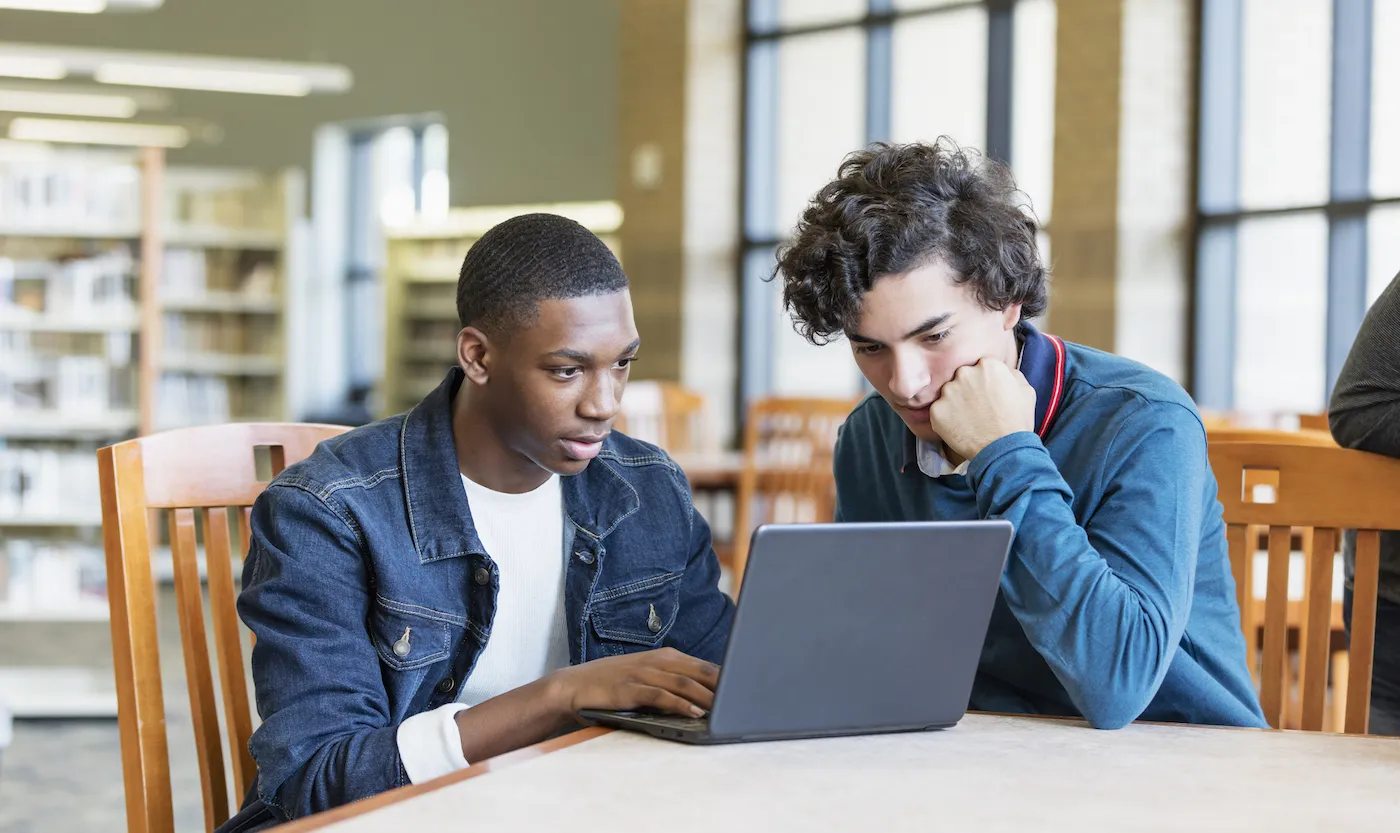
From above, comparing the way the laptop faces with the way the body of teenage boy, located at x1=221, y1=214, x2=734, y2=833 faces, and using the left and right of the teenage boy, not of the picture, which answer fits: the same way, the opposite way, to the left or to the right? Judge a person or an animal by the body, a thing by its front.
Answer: the opposite way

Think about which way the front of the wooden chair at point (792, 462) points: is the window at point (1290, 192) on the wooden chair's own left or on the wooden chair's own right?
on the wooden chair's own right

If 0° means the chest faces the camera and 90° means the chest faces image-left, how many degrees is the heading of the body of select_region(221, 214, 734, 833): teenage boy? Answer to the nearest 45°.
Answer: approximately 315°

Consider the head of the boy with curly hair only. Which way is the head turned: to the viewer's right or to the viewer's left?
to the viewer's left

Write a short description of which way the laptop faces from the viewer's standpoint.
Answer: facing away from the viewer and to the left of the viewer

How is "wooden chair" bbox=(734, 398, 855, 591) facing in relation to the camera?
away from the camera

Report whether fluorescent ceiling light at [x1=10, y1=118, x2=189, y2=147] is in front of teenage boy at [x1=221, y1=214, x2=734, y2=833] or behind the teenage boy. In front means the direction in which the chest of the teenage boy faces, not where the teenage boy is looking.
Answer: behind
